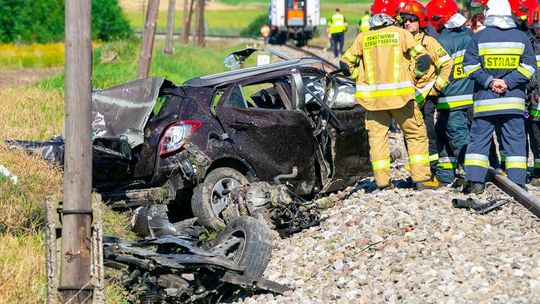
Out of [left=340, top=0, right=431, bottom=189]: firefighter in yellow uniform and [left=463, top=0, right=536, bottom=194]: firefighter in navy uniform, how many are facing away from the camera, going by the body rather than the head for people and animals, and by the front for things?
2

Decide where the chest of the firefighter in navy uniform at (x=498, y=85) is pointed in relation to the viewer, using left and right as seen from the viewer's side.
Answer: facing away from the viewer

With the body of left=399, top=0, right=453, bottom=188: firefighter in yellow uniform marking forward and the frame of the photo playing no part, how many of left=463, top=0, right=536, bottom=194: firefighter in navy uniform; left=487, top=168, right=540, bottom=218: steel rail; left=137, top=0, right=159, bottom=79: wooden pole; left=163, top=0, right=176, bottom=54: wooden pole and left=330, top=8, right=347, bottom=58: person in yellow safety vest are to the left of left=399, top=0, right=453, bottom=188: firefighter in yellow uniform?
2

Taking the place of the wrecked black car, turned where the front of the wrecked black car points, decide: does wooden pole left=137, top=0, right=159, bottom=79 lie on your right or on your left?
on your left

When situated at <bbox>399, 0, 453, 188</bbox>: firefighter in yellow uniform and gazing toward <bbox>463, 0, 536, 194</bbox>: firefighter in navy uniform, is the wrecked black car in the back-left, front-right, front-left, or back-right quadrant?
back-right

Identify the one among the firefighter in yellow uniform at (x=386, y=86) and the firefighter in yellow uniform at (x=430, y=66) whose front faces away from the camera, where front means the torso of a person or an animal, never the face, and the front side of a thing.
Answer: the firefighter in yellow uniform at (x=386, y=86)

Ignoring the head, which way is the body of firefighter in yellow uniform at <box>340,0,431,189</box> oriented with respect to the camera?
away from the camera

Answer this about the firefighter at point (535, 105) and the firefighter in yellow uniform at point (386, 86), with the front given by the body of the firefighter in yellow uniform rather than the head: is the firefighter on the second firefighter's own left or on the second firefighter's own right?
on the second firefighter's own right

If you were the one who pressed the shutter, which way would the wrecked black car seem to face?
facing away from the viewer and to the right of the viewer

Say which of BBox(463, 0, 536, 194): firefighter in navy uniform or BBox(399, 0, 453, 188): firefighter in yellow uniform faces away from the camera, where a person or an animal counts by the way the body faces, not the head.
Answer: the firefighter in navy uniform

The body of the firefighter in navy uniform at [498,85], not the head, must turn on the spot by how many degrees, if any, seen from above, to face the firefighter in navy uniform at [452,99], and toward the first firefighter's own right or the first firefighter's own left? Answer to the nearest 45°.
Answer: approximately 45° to the first firefighter's own left

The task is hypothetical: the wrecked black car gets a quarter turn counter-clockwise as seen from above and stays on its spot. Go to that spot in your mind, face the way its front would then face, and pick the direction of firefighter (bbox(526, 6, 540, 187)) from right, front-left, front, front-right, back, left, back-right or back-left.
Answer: back-right

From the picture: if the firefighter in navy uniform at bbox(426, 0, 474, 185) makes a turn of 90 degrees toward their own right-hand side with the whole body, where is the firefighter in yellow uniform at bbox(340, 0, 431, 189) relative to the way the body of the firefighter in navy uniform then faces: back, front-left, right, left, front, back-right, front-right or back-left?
back

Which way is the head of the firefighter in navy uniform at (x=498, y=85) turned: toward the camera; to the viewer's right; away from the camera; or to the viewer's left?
away from the camera

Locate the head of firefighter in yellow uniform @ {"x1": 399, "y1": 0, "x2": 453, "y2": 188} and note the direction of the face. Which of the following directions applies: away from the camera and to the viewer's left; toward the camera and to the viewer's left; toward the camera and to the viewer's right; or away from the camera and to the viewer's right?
toward the camera and to the viewer's left

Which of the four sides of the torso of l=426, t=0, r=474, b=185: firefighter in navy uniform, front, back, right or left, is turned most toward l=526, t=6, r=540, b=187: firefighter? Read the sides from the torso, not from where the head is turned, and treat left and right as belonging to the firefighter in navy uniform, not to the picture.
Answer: right

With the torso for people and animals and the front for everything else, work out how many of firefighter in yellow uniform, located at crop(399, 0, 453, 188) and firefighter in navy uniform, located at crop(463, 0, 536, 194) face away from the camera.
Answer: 1
